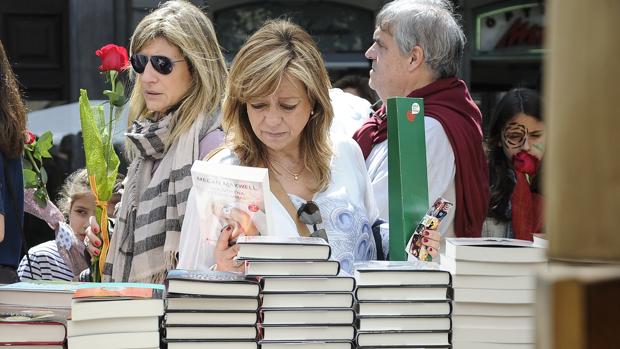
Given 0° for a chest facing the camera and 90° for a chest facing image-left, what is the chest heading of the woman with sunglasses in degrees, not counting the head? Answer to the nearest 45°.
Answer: approximately 45°

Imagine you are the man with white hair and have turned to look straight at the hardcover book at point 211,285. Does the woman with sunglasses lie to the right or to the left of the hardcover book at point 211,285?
right

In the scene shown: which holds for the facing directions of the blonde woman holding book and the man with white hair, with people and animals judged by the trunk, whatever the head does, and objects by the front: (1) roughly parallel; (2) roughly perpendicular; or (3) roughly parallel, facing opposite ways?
roughly perpendicular

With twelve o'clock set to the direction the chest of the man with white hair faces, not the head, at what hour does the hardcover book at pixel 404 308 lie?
The hardcover book is roughly at 9 o'clock from the man with white hair.

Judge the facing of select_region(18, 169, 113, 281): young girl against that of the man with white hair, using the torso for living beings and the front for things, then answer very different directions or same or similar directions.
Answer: very different directions

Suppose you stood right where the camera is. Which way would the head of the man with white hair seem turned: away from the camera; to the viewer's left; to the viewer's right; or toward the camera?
to the viewer's left

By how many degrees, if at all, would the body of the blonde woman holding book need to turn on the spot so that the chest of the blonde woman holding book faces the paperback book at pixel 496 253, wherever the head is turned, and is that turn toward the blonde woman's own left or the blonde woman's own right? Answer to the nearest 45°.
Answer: approximately 45° to the blonde woman's own left

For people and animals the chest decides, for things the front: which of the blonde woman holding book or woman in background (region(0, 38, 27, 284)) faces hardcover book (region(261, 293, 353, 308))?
the blonde woman holding book

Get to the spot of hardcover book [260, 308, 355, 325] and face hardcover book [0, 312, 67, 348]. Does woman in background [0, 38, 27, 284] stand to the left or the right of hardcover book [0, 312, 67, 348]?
right

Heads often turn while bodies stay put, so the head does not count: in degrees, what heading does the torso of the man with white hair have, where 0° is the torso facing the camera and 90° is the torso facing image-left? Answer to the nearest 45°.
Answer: approximately 90°
